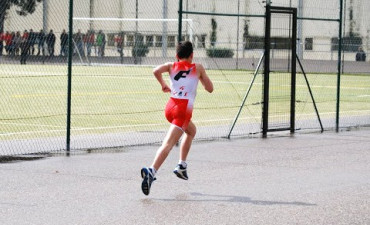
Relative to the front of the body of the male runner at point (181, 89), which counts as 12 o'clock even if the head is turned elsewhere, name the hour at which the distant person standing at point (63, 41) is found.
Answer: The distant person standing is roughly at 10 o'clock from the male runner.

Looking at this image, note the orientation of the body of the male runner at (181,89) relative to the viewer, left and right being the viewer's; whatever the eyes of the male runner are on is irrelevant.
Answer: facing away from the viewer and to the right of the viewer

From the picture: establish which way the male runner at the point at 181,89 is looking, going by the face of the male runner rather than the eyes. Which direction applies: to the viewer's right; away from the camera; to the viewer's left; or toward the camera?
away from the camera

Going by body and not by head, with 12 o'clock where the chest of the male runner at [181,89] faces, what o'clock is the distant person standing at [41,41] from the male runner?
The distant person standing is roughly at 10 o'clock from the male runner.

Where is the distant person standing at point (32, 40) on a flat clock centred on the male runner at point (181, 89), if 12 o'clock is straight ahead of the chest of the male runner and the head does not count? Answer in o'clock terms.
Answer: The distant person standing is roughly at 10 o'clock from the male runner.

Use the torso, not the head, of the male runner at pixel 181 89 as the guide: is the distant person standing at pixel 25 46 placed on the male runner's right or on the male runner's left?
on the male runner's left
